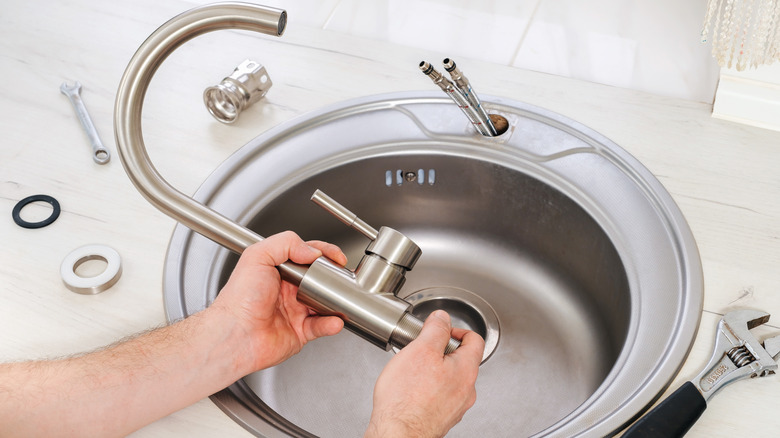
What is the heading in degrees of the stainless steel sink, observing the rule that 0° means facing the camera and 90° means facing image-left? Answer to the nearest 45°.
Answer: approximately 0°
